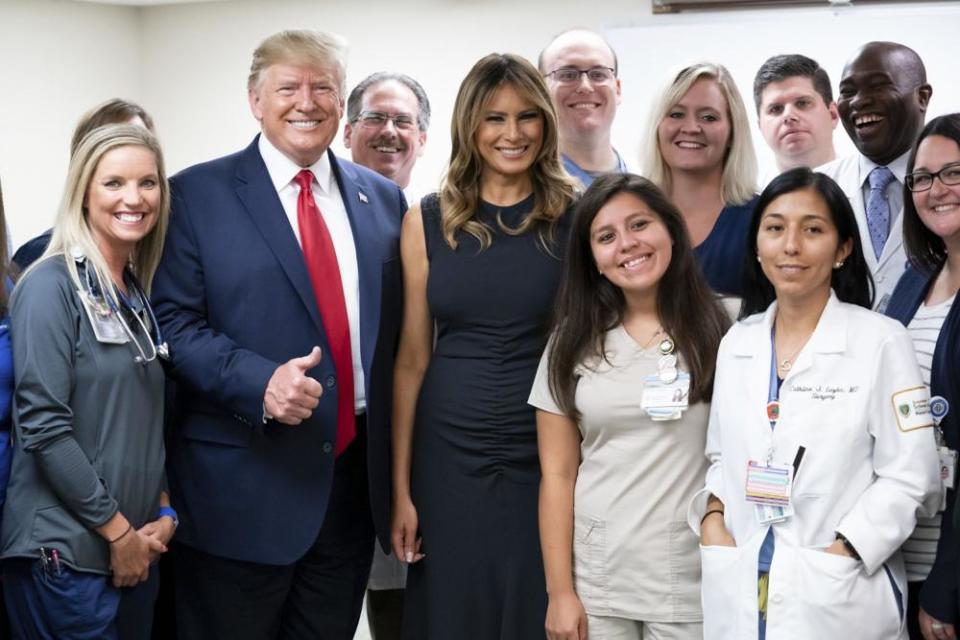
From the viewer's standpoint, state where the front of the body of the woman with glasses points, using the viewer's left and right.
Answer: facing the viewer and to the left of the viewer

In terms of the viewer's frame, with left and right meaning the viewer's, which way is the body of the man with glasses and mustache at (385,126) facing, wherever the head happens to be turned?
facing the viewer

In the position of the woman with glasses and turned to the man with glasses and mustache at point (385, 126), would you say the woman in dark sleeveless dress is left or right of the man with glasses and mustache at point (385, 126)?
left

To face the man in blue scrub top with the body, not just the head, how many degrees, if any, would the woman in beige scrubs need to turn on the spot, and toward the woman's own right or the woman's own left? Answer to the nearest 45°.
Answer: approximately 180°

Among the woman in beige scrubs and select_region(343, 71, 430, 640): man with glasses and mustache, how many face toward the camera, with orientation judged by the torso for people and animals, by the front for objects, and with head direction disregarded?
2

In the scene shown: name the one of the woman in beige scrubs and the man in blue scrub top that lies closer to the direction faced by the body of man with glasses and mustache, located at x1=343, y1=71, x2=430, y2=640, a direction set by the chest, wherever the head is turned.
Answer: the woman in beige scrubs

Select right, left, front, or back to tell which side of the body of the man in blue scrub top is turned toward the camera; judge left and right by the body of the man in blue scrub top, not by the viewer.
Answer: front

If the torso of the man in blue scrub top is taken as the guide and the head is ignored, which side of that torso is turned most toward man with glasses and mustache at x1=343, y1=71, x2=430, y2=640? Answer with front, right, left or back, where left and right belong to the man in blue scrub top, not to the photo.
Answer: right

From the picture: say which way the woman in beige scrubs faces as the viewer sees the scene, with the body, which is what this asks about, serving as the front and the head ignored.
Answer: toward the camera
